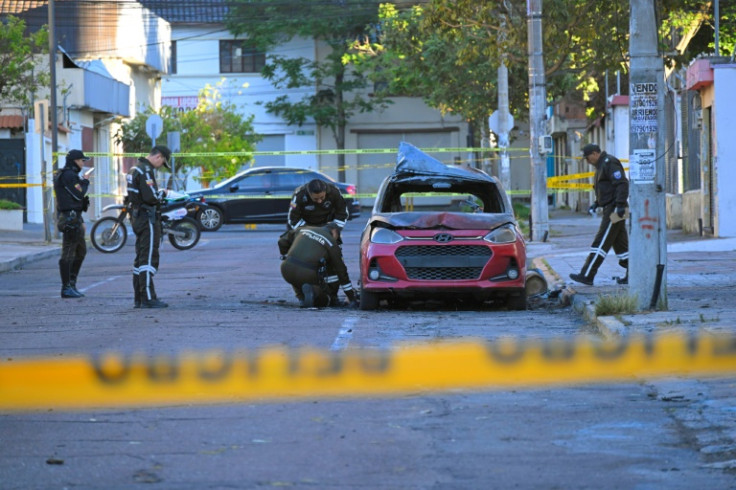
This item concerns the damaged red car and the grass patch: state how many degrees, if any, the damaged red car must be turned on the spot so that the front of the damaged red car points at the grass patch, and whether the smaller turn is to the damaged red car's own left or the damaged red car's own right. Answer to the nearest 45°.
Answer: approximately 45° to the damaged red car's own left

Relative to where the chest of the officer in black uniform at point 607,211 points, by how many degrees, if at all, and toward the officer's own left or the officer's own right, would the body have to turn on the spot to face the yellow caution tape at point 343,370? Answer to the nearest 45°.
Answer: approximately 90° to the officer's own left

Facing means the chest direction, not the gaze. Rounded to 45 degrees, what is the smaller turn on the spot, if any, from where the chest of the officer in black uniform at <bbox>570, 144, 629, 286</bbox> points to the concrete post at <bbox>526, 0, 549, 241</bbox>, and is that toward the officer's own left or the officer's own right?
approximately 90° to the officer's own right

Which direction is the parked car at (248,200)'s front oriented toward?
to the viewer's left

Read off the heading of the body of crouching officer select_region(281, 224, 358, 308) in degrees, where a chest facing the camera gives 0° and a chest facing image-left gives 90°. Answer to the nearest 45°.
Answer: approximately 225°

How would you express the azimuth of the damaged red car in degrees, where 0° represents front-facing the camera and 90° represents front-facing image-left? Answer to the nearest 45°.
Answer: approximately 0°
